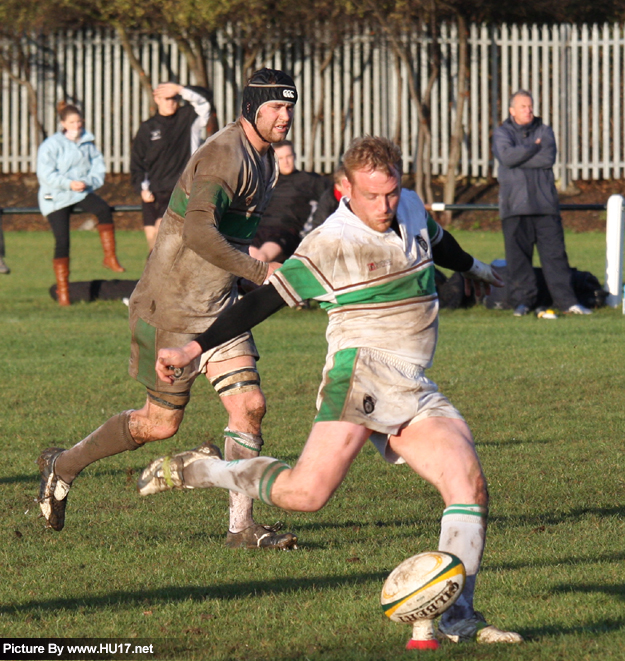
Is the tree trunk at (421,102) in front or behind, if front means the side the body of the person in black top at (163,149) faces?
behind

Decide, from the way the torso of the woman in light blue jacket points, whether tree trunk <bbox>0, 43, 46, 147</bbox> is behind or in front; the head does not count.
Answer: behind

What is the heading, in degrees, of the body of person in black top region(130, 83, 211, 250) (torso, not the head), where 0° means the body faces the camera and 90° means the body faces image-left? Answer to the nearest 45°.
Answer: approximately 0°

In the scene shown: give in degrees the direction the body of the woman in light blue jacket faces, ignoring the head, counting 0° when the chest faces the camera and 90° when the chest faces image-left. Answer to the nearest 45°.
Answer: approximately 315°

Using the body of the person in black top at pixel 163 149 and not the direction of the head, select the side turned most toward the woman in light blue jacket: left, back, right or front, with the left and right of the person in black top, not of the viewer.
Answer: right

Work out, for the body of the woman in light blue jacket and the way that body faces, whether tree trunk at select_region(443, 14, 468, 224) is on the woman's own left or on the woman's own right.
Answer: on the woman's own left

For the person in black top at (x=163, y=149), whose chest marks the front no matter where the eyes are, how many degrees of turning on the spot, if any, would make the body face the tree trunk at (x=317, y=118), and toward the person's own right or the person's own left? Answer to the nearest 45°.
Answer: approximately 180°

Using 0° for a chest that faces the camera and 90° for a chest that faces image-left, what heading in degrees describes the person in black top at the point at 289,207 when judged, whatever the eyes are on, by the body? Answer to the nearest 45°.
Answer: approximately 0°

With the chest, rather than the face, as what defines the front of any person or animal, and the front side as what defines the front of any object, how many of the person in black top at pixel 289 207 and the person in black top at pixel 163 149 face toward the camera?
2

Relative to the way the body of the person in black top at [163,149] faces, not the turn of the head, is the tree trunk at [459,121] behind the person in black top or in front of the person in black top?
behind
